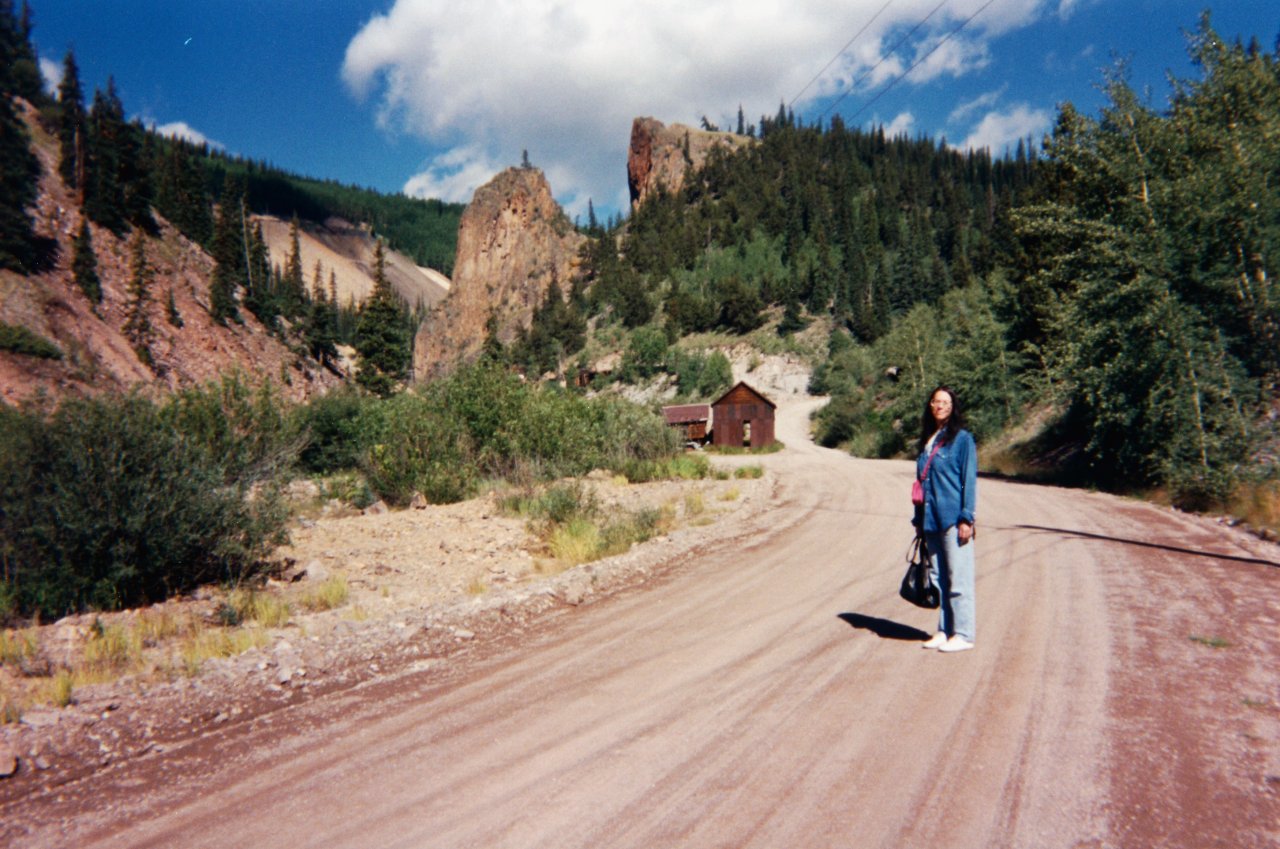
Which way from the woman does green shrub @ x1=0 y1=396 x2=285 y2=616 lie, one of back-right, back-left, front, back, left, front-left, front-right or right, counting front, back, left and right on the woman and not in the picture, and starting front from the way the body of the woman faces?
front-right

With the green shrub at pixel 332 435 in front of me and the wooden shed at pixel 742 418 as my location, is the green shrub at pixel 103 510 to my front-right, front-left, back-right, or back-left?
front-left

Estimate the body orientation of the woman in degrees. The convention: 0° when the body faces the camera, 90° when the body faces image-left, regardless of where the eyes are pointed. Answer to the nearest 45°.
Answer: approximately 45°

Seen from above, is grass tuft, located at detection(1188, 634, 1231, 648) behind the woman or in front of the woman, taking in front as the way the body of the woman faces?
behind

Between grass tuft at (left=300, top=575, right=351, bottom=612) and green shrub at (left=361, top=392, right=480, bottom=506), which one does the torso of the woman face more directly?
the grass tuft

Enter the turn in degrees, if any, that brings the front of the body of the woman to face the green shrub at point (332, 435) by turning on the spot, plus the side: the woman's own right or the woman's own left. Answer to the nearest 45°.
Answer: approximately 90° to the woman's own right

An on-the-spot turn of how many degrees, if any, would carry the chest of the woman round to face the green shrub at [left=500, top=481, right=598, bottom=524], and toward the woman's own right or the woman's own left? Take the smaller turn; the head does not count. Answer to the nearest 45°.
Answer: approximately 90° to the woman's own right

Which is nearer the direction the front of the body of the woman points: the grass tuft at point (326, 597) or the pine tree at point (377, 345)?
the grass tuft

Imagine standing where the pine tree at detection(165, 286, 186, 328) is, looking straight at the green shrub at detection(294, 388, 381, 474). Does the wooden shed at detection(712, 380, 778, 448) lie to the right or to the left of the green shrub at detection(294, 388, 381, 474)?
left
